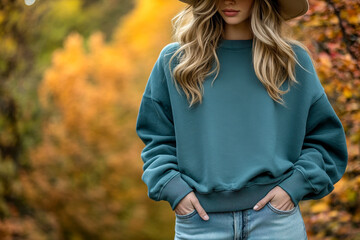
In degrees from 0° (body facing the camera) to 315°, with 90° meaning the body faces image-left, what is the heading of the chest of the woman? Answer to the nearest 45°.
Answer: approximately 0°
